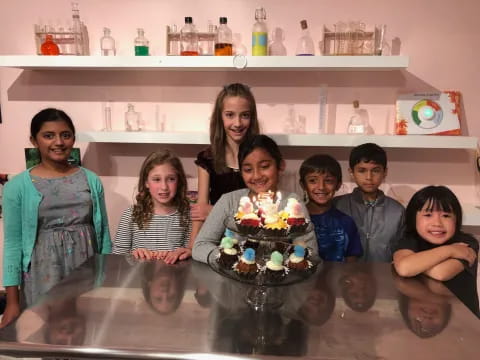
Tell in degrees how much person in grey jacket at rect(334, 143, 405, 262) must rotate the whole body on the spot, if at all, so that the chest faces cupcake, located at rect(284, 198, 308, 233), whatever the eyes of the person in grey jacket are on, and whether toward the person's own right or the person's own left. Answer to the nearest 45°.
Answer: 0° — they already face it

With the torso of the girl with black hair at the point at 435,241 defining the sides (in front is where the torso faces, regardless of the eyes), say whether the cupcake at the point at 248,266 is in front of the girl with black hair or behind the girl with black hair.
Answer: in front

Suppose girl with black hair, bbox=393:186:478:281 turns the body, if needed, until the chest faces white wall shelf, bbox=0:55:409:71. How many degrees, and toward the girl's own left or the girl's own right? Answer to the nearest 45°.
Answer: approximately 90° to the girl's own right

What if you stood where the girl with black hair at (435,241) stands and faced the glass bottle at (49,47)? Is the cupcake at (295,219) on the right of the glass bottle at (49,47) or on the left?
left

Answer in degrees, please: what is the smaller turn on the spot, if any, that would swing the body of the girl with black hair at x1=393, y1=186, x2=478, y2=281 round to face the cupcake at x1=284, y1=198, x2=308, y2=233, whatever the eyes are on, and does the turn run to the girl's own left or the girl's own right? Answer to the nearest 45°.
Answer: approximately 45° to the girl's own right

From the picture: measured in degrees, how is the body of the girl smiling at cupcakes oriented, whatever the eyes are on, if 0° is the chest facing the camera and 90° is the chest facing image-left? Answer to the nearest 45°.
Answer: approximately 0°

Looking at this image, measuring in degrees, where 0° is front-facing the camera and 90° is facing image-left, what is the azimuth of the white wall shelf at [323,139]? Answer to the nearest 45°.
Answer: approximately 0°

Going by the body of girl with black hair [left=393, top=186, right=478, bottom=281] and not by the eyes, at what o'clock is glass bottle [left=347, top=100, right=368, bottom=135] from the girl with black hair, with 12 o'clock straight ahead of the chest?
The glass bottle is roughly at 5 o'clock from the girl with black hair.

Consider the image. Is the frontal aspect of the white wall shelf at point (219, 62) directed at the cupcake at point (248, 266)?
yes
